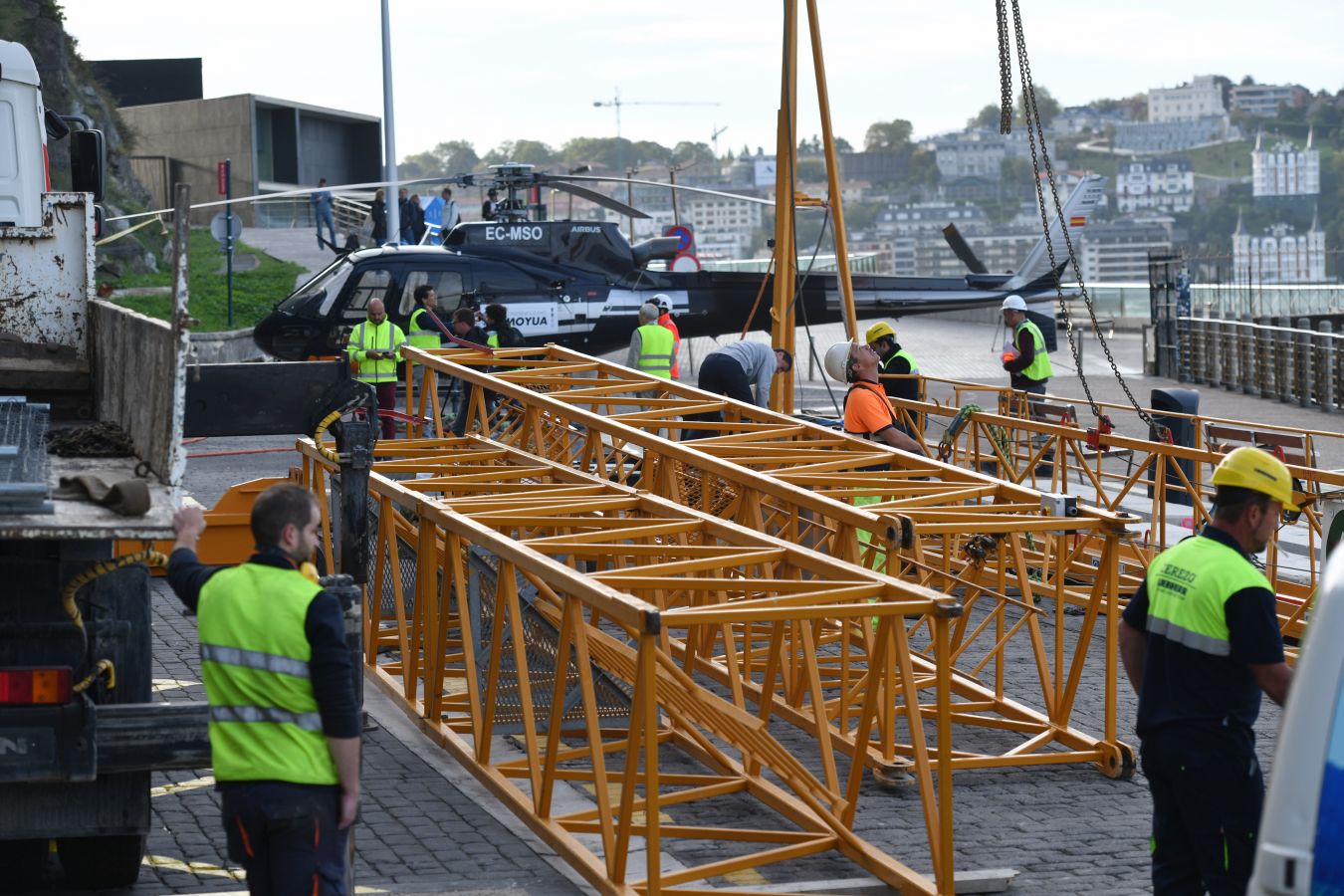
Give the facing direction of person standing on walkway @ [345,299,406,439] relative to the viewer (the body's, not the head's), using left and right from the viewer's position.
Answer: facing the viewer

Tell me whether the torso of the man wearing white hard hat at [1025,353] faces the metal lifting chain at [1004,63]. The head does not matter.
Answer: no

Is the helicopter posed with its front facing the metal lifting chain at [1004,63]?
no

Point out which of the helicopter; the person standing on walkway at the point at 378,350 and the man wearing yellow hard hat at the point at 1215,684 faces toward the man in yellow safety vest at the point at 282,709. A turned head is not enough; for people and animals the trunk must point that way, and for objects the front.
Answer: the person standing on walkway

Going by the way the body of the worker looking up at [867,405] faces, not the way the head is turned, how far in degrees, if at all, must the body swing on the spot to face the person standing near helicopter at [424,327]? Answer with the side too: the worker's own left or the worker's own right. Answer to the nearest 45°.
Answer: approximately 135° to the worker's own left

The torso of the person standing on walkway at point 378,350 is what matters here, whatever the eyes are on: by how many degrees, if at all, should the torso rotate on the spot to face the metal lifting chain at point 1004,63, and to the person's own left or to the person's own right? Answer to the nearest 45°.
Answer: approximately 45° to the person's own left

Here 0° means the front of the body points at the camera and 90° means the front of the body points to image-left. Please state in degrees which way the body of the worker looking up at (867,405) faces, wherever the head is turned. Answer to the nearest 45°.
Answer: approximately 270°

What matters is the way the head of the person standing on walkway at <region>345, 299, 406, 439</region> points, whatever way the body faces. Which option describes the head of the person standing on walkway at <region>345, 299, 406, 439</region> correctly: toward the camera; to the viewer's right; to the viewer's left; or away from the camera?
toward the camera

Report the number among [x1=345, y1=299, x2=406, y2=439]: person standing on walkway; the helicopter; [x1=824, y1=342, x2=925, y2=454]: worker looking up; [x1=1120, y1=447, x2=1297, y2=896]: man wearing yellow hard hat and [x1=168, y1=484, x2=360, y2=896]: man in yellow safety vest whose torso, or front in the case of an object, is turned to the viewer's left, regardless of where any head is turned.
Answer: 1

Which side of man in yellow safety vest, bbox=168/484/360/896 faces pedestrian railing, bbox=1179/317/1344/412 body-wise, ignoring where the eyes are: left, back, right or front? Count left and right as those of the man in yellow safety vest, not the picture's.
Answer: front

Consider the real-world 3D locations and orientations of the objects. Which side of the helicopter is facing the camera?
left

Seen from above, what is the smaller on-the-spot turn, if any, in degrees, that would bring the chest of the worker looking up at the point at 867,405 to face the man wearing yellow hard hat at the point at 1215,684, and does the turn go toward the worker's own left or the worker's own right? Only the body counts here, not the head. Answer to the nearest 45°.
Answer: approximately 90° to the worker's own right
